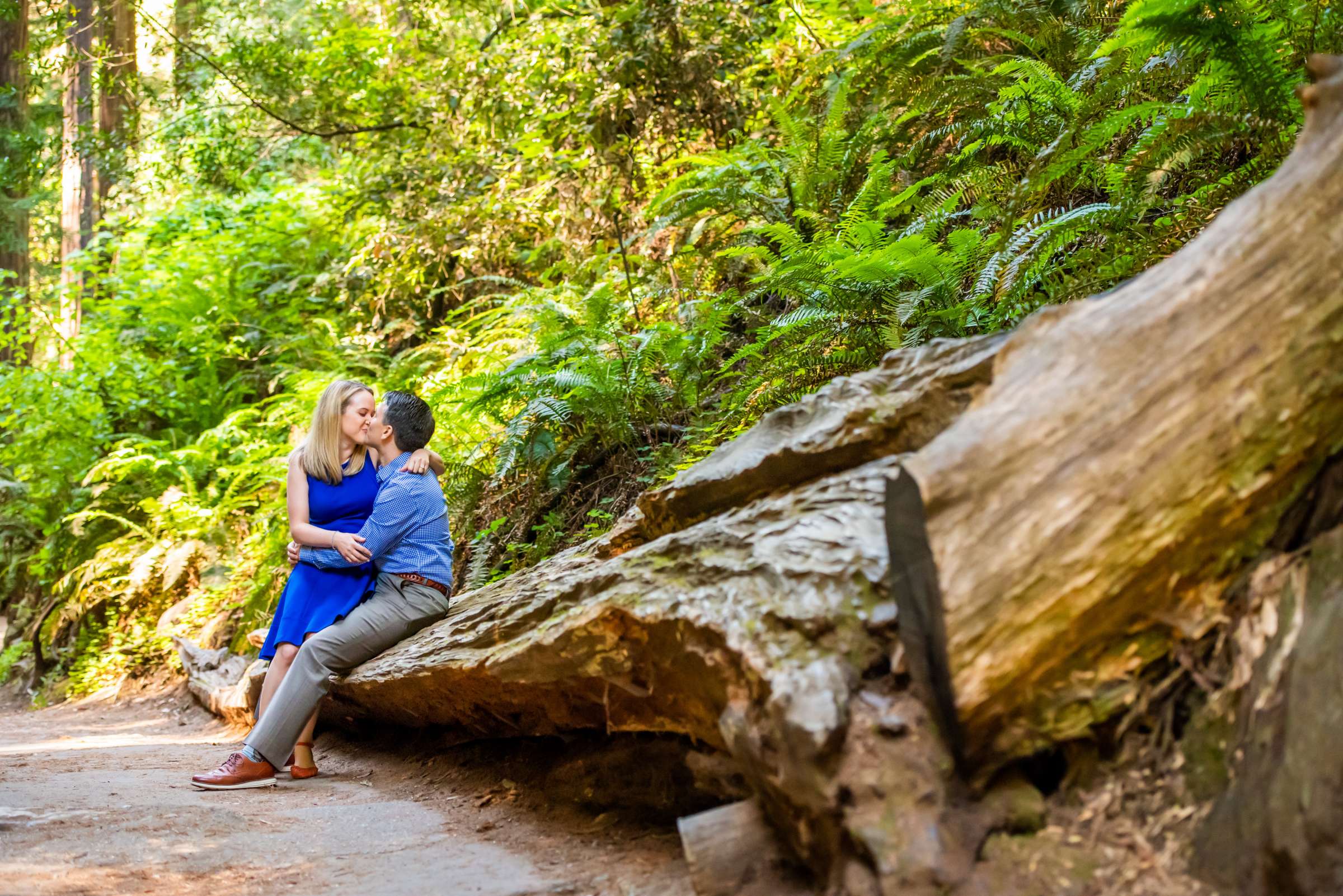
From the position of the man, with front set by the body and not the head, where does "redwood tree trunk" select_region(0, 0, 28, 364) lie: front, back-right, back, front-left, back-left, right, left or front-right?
right

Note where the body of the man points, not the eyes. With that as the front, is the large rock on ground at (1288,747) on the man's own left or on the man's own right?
on the man's own left

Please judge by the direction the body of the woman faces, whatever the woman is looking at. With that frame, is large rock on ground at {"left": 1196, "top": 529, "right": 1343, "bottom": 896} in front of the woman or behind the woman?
in front

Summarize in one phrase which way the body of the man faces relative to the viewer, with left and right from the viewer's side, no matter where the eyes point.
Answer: facing to the left of the viewer

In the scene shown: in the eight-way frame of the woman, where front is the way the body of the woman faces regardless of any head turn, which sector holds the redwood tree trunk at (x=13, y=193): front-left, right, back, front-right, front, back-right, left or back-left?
back-left

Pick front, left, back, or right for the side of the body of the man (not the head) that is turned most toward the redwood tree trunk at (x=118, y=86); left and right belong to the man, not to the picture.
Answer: right

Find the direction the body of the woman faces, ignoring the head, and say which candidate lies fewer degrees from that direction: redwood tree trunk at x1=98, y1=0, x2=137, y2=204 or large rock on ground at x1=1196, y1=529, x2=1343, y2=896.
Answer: the large rock on ground

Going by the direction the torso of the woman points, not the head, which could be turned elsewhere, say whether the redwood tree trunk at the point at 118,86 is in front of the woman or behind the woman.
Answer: behind

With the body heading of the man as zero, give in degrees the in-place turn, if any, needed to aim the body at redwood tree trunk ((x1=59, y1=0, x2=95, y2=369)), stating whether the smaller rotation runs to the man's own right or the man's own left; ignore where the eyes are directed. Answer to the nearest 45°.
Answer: approximately 90° to the man's own right

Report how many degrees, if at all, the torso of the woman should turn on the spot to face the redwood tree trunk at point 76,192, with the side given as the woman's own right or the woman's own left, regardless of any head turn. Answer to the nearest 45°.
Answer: approximately 135° to the woman's own left
